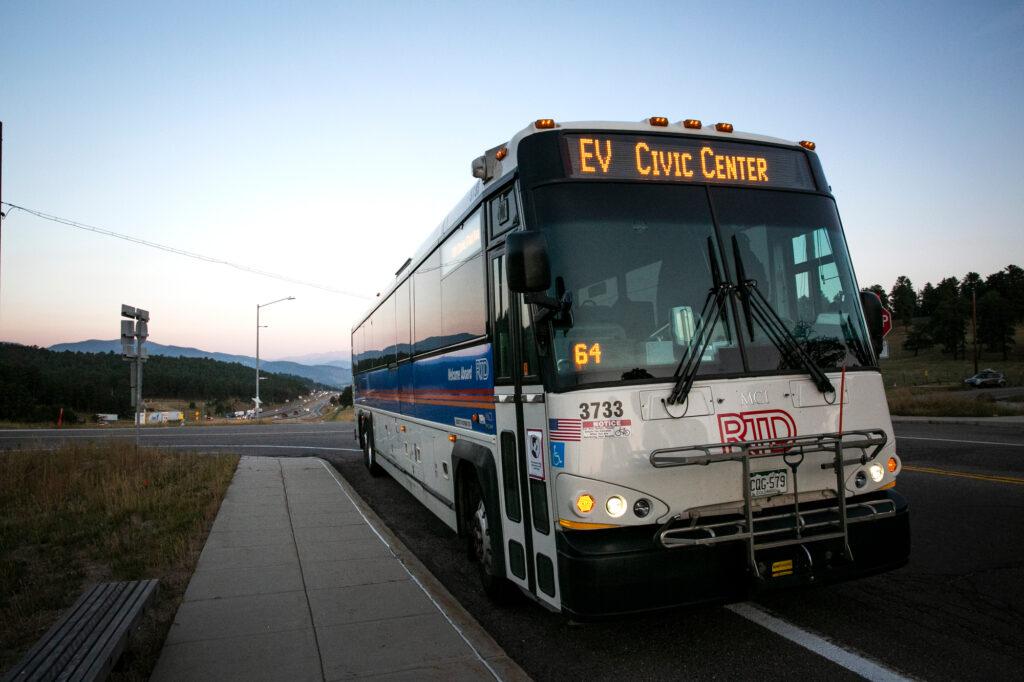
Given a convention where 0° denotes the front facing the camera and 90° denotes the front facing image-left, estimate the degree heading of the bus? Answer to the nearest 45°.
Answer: approximately 315°

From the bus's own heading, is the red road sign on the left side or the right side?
on its left
